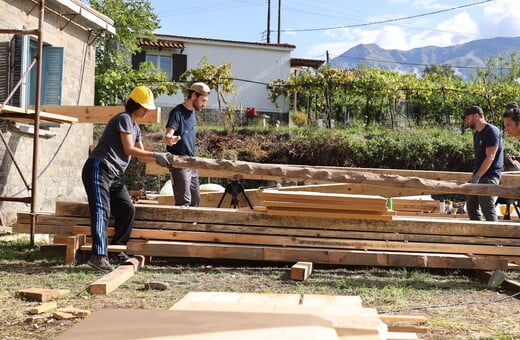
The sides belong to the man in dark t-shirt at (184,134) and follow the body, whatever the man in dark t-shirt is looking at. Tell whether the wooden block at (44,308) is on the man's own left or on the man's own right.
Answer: on the man's own right

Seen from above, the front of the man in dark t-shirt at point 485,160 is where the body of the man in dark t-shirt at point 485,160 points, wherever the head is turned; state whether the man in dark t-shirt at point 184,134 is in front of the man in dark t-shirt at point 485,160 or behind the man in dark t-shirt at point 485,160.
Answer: in front

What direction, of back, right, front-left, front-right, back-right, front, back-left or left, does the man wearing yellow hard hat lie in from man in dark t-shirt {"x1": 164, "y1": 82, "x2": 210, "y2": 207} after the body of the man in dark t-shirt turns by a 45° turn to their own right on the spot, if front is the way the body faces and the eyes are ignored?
front-right

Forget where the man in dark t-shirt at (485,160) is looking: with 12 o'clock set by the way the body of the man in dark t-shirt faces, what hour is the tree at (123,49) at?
The tree is roughly at 3 o'clock from the man in dark t-shirt.

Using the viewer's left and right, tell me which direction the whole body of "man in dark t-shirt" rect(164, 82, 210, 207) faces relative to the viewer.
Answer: facing the viewer and to the right of the viewer

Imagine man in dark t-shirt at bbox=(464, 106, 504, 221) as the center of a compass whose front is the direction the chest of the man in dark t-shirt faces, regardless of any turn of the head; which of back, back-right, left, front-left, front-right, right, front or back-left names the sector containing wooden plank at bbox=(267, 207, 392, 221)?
front

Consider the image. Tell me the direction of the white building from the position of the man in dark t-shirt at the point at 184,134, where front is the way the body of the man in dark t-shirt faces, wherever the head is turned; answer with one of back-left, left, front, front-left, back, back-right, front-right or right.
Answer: back-left

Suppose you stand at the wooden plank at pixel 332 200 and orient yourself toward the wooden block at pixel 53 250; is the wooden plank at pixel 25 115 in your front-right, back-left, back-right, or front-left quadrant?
front-right

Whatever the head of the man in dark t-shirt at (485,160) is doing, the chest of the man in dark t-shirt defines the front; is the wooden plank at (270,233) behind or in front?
in front

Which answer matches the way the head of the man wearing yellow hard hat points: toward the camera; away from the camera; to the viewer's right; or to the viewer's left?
to the viewer's right

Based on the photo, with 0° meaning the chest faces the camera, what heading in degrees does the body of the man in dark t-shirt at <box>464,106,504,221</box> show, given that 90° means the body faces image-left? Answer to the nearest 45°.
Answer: approximately 45°

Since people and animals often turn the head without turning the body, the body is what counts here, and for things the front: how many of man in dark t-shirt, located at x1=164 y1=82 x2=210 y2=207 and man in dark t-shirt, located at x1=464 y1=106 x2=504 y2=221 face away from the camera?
0
